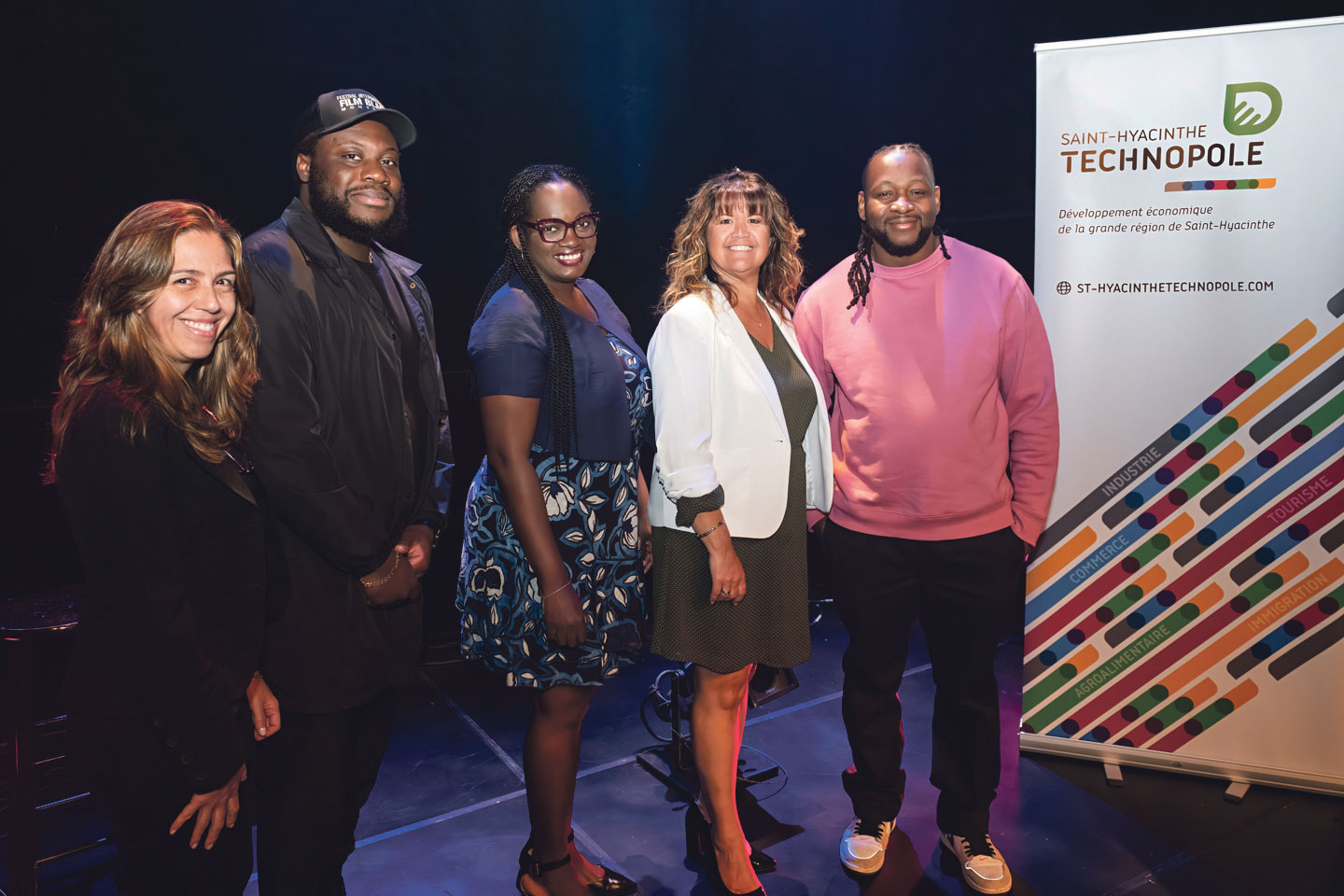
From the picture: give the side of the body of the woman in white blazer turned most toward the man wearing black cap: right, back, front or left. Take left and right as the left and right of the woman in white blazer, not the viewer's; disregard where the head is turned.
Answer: right

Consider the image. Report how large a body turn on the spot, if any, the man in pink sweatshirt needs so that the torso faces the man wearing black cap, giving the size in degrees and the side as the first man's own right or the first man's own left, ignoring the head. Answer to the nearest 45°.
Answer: approximately 45° to the first man's own right

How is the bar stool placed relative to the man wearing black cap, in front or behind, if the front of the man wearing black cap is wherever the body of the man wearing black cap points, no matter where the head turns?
behind

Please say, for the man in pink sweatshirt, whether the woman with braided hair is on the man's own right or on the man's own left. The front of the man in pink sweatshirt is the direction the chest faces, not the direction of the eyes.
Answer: on the man's own right

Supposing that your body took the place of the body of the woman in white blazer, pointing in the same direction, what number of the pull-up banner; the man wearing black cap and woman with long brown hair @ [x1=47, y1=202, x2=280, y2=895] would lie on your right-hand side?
2

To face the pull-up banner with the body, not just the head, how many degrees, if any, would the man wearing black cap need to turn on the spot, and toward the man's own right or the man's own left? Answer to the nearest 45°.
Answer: approximately 45° to the man's own left

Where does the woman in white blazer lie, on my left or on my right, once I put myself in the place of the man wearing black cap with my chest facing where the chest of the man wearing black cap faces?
on my left

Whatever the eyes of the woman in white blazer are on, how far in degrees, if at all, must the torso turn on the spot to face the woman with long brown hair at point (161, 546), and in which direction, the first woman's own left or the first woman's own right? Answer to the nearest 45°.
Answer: approximately 90° to the first woman's own right
